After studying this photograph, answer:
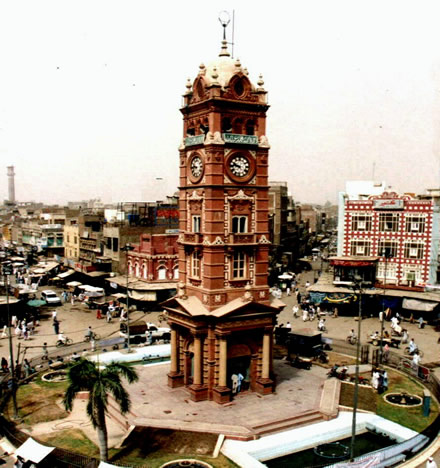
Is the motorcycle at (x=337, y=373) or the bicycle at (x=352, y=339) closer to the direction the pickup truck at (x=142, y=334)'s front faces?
the bicycle

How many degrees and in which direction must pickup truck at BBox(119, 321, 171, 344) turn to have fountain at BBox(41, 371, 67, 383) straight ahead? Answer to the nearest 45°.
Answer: approximately 135° to its right

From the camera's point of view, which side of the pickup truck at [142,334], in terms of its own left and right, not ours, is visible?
right

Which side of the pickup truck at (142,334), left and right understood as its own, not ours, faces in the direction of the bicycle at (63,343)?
back

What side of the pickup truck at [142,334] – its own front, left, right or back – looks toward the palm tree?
right
